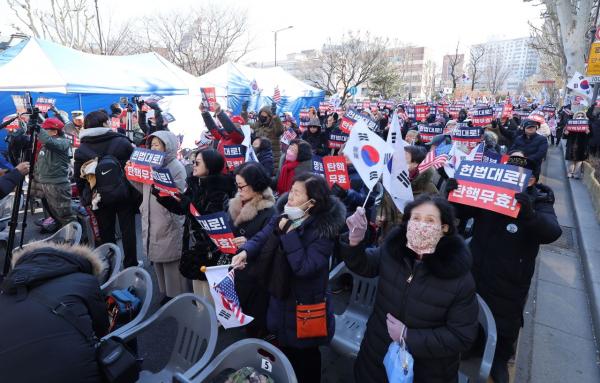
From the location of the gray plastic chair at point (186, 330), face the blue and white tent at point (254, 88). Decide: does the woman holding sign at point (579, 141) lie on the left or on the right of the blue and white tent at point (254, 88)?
right

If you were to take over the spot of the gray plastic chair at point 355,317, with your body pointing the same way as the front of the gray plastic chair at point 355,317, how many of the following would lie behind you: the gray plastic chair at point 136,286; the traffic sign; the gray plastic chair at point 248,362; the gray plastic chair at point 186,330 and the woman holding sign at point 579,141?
2

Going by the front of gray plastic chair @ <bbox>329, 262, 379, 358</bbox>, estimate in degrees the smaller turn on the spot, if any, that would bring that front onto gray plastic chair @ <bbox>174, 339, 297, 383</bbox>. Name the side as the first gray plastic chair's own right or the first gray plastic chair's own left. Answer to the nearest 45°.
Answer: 0° — it already faces it

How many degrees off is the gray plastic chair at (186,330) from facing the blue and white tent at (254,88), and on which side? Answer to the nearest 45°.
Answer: approximately 135° to its right

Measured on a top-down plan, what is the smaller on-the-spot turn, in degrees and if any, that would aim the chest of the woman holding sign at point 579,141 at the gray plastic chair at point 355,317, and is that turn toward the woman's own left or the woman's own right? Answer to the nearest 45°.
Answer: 0° — they already face it

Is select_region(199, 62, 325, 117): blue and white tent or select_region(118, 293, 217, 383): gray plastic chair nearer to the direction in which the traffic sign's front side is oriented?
the gray plastic chair

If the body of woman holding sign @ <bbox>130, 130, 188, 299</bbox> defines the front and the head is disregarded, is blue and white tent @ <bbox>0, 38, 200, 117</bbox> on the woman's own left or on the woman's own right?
on the woman's own right

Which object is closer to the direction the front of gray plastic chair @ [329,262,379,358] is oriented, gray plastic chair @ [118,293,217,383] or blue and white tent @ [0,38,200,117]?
the gray plastic chair @ [118,293,217,383]
